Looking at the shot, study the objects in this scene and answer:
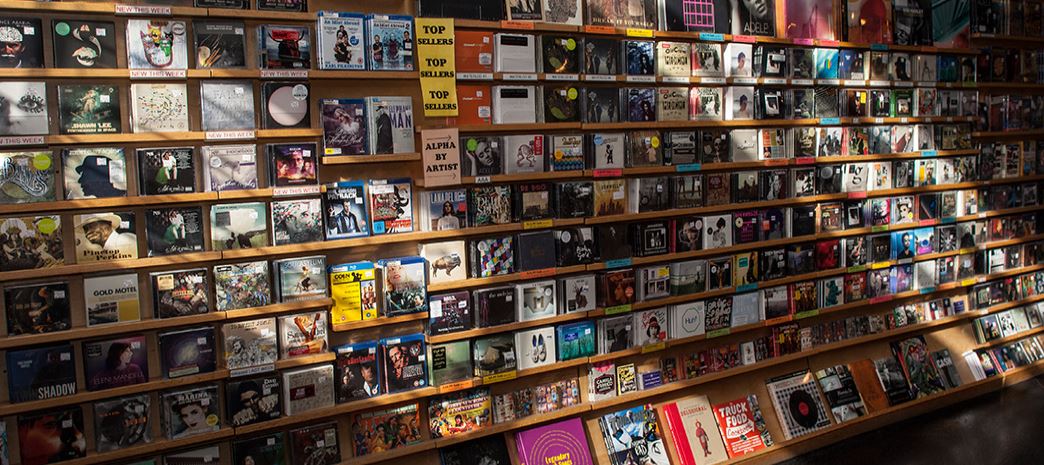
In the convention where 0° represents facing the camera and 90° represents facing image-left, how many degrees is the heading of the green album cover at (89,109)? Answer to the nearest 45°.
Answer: approximately 0°

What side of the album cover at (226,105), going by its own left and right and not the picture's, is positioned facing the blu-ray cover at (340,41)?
left

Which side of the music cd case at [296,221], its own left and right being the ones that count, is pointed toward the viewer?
front

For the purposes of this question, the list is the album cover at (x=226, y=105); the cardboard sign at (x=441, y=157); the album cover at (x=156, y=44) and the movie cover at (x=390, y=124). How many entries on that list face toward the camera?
4

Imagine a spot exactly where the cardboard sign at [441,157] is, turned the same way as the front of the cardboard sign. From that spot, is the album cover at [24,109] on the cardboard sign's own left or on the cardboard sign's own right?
on the cardboard sign's own right

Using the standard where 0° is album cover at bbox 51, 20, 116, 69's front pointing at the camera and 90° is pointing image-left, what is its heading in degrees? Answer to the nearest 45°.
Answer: approximately 0°

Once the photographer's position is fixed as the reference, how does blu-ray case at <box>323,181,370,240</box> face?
facing the viewer

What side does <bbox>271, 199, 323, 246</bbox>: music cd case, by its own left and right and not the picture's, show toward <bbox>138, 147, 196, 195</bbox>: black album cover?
right

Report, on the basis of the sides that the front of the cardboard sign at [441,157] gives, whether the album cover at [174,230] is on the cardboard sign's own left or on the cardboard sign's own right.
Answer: on the cardboard sign's own right

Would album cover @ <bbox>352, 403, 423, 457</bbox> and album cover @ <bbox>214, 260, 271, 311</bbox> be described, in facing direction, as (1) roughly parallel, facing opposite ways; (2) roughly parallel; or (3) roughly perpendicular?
roughly parallel
